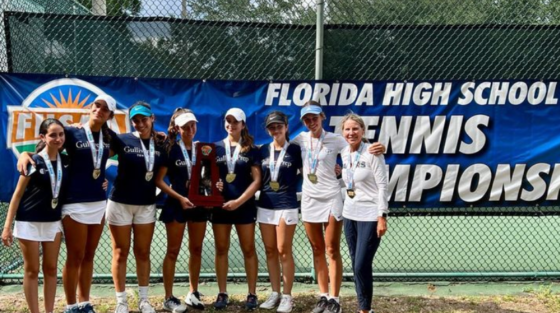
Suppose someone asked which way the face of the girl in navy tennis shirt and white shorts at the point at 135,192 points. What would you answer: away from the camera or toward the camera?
toward the camera

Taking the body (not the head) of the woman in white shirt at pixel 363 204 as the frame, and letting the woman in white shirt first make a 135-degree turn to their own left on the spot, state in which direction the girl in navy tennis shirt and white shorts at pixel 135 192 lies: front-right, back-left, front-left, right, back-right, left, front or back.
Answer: back

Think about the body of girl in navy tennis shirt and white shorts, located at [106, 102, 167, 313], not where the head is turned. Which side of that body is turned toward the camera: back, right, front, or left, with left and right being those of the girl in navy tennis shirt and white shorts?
front

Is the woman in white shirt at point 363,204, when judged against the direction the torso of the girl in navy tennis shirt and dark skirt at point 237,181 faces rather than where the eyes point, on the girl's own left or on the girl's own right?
on the girl's own left

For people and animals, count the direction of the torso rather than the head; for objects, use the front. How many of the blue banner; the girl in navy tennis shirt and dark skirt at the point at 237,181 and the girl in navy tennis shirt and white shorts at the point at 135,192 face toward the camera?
3

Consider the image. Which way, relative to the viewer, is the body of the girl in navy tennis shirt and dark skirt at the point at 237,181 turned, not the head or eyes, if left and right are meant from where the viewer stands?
facing the viewer

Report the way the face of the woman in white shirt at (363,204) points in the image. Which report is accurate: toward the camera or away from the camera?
toward the camera

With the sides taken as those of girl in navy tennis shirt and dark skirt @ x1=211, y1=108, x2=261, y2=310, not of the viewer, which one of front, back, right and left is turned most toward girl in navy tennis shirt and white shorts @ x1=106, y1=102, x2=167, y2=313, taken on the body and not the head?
right

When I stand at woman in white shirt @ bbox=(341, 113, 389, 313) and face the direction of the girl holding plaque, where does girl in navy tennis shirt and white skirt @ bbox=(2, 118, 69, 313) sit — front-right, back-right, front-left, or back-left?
front-left

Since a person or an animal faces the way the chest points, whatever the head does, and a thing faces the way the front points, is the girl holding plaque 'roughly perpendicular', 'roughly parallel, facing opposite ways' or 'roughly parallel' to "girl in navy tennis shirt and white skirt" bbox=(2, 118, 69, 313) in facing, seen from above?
roughly parallel

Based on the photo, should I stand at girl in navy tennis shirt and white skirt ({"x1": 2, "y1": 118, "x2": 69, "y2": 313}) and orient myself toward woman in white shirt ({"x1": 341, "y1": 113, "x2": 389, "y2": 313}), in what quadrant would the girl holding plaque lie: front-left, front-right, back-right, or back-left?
front-left

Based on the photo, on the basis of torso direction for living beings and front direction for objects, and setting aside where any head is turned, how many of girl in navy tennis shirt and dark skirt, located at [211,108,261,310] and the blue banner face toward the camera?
2

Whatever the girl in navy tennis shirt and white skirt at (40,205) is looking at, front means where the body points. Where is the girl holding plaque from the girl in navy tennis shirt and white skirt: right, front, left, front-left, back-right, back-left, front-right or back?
front-left

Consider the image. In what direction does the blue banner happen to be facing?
toward the camera
